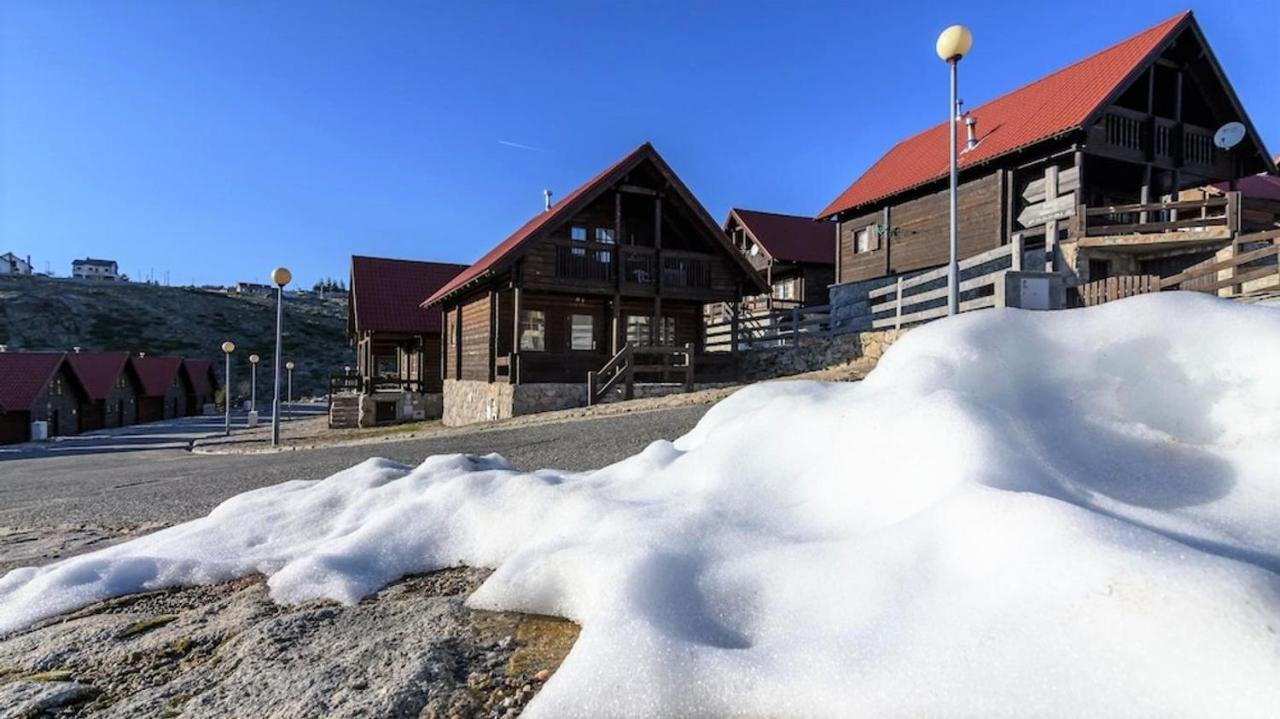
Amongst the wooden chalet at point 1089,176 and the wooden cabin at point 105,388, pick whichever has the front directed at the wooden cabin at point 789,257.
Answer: the wooden cabin at point 105,388

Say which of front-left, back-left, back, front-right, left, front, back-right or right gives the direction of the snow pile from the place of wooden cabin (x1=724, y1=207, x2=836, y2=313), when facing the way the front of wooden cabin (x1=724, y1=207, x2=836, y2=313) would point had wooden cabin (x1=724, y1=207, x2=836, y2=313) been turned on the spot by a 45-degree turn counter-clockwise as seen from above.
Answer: front

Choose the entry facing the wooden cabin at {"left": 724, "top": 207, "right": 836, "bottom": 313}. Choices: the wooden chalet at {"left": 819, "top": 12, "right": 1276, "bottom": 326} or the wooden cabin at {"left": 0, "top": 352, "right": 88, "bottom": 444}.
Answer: the wooden cabin at {"left": 0, "top": 352, "right": 88, "bottom": 444}

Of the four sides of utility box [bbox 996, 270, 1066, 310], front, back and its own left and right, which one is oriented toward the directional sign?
back

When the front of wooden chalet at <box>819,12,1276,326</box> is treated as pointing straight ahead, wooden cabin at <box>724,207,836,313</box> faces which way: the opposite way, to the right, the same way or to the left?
to the right

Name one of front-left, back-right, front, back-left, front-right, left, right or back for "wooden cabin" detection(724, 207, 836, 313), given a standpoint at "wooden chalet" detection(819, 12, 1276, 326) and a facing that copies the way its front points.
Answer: back

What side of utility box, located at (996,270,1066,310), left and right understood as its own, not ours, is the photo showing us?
front

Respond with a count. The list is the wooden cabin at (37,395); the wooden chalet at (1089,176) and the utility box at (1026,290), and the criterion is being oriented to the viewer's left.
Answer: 0

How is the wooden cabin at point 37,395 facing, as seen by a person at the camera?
facing the viewer and to the right of the viewer

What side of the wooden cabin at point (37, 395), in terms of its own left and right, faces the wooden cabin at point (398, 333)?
front

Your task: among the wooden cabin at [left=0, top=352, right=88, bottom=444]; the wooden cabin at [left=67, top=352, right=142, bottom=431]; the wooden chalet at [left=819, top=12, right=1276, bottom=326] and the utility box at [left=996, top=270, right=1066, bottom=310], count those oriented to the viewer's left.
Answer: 0

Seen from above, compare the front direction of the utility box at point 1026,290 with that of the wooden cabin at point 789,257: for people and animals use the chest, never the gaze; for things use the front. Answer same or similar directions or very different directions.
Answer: same or similar directions

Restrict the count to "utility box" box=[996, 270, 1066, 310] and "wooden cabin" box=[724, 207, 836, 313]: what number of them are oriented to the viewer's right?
0
